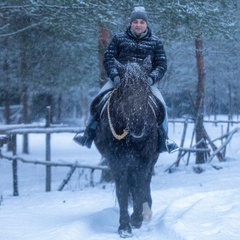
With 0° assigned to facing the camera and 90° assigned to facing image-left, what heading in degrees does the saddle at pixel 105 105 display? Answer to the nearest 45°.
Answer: approximately 0°

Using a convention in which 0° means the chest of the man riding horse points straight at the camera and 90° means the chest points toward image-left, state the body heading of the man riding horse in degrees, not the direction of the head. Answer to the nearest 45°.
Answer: approximately 0°
